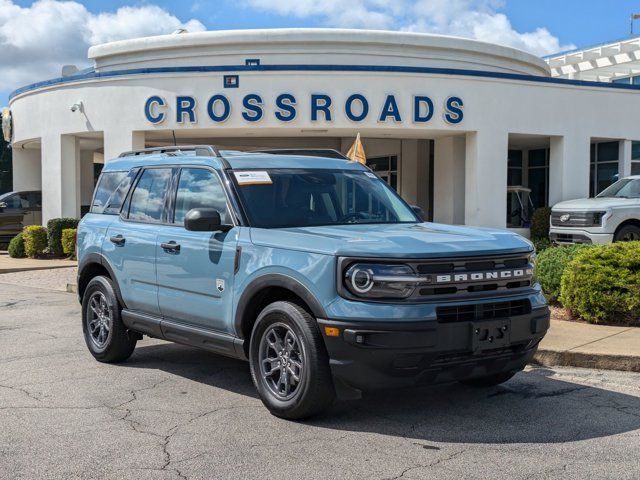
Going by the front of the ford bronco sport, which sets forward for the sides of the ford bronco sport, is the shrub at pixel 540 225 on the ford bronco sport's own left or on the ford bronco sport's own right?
on the ford bronco sport's own left

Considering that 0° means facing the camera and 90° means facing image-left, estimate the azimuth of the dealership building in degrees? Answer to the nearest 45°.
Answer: approximately 0°

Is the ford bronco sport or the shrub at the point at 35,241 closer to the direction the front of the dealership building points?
the ford bronco sport

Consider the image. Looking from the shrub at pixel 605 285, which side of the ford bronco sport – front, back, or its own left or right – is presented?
left

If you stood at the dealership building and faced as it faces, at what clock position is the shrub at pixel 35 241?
The shrub is roughly at 3 o'clock from the dealership building.

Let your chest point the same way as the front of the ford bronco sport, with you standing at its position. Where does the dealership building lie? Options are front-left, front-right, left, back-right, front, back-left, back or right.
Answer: back-left

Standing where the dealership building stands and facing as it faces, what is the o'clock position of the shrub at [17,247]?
The shrub is roughly at 3 o'clock from the dealership building.

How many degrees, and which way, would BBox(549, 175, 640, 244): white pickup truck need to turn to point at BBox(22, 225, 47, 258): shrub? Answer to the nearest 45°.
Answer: approximately 45° to its right
